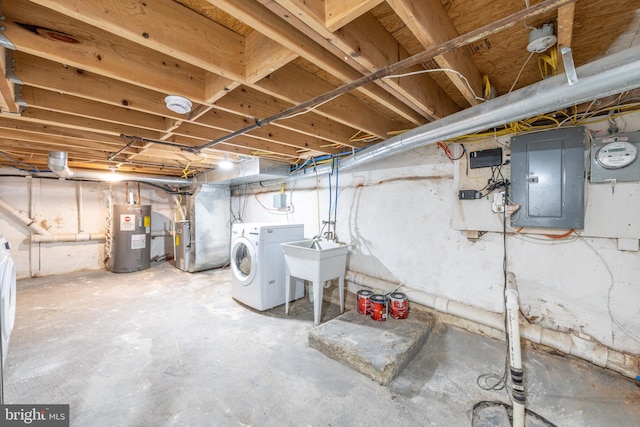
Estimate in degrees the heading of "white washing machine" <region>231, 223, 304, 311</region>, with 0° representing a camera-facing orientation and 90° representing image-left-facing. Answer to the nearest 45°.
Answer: approximately 45°

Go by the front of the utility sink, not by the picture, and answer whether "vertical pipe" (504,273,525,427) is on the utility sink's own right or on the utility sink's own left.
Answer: on the utility sink's own left

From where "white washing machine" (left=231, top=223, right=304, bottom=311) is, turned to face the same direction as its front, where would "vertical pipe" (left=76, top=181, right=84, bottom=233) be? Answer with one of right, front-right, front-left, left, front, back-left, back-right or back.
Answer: right

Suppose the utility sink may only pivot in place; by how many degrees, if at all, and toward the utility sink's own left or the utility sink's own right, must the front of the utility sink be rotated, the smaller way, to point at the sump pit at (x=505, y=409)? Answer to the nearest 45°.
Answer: approximately 90° to the utility sink's own left

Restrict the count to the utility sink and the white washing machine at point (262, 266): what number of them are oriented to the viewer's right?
0

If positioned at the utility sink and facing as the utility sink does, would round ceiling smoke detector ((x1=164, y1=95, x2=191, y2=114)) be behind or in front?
in front

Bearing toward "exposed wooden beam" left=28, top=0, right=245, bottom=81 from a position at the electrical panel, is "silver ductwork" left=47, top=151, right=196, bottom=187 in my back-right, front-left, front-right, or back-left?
front-right

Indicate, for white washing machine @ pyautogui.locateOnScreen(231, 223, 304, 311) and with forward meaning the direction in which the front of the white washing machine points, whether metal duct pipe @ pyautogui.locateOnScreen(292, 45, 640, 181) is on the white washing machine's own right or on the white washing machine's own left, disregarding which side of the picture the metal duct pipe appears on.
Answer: on the white washing machine's own left

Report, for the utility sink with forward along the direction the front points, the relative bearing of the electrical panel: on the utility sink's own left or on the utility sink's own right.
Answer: on the utility sink's own left

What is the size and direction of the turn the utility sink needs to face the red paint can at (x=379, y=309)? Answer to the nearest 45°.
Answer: approximately 90° to its left

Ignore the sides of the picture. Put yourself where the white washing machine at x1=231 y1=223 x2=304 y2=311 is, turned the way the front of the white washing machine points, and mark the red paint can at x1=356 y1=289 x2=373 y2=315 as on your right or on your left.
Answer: on your left

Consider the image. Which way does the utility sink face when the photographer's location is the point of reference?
facing the viewer and to the left of the viewer
